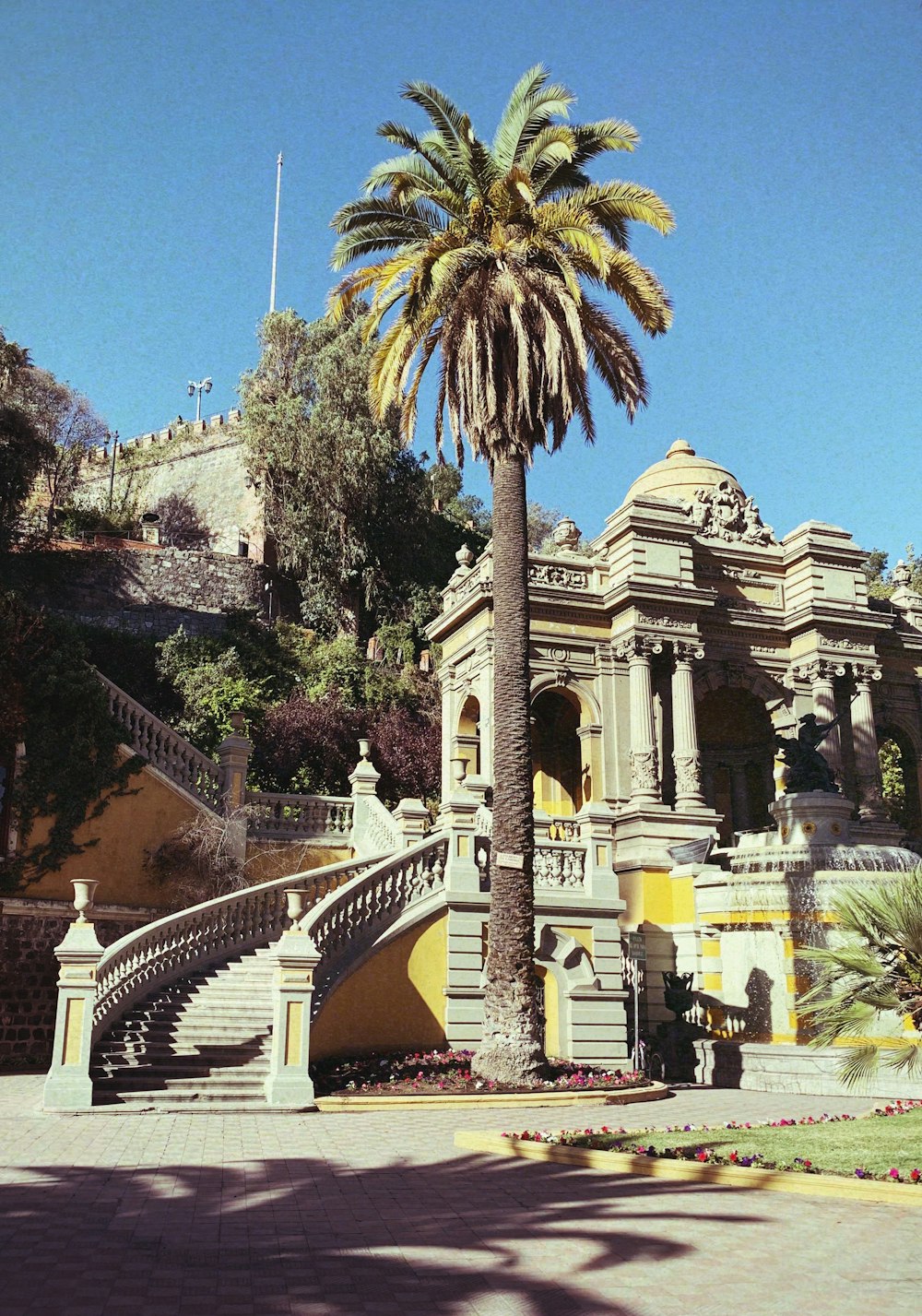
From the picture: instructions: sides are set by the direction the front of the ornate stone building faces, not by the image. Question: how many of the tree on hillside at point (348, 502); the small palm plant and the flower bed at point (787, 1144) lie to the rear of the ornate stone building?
1

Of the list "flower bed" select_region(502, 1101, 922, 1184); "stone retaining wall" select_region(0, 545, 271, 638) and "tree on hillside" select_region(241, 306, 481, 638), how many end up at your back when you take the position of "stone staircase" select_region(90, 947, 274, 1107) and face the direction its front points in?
2

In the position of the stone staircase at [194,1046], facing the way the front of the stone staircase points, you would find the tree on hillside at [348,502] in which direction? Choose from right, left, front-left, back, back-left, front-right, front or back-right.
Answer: back

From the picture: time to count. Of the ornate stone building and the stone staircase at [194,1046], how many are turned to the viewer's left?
0

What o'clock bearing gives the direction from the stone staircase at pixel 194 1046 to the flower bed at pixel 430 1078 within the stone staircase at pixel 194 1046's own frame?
The flower bed is roughly at 9 o'clock from the stone staircase.

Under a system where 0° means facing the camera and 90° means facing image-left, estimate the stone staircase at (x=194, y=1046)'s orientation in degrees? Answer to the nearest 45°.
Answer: approximately 0°

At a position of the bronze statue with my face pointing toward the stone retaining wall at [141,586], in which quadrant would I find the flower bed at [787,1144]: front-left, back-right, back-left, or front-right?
back-left

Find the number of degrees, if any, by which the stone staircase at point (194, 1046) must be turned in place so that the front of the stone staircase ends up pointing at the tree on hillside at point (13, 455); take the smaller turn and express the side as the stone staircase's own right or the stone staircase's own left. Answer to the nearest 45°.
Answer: approximately 180°

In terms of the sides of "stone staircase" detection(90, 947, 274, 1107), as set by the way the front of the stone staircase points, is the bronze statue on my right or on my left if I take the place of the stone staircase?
on my left

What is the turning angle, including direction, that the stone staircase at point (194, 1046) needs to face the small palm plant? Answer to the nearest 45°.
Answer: approximately 45° to its left

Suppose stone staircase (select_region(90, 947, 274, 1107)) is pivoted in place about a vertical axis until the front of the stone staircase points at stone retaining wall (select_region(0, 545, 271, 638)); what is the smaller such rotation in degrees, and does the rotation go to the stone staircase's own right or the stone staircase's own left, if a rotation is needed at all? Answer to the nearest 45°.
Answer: approximately 180°

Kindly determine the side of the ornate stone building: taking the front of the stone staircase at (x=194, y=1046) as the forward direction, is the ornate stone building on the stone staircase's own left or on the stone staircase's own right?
on the stone staircase's own left
